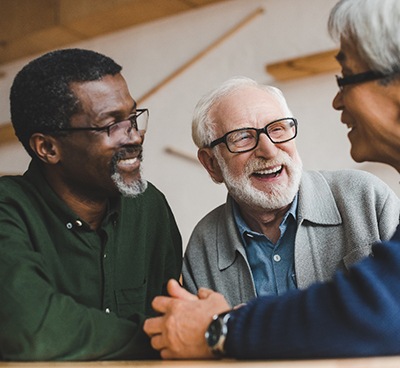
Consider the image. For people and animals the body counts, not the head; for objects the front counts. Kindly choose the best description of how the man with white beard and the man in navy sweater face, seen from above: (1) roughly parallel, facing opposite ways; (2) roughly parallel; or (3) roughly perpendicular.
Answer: roughly perpendicular

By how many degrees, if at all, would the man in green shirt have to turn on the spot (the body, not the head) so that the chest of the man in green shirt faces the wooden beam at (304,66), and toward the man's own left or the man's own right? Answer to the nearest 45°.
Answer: approximately 90° to the man's own left

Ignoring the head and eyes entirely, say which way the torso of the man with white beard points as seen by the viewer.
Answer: toward the camera

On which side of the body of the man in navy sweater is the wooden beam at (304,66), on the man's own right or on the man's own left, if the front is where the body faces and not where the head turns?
on the man's own right

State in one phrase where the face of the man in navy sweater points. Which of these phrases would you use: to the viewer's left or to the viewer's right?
to the viewer's left

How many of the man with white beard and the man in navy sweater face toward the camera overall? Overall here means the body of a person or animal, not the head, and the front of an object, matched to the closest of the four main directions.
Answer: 1

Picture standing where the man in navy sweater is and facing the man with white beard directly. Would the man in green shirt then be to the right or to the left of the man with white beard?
left

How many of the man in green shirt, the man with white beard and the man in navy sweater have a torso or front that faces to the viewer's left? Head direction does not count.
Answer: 1

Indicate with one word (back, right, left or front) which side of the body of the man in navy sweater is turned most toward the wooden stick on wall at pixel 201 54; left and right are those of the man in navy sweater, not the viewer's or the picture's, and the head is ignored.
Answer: right

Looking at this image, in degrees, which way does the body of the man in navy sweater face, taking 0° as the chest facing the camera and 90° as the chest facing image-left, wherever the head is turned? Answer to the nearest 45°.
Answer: approximately 90°

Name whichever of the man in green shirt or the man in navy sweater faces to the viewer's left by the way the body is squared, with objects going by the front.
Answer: the man in navy sweater

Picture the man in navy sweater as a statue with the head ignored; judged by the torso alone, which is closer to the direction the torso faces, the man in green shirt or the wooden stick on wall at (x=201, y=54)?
the man in green shirt

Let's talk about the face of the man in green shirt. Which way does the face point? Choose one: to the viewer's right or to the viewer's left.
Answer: to the viewer's right

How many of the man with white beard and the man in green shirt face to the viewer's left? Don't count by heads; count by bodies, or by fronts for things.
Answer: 0

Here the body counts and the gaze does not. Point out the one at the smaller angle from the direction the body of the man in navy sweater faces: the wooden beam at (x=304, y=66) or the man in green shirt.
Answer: the man in green shirt

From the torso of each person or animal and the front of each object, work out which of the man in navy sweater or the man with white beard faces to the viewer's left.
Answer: the man in navy sweater
